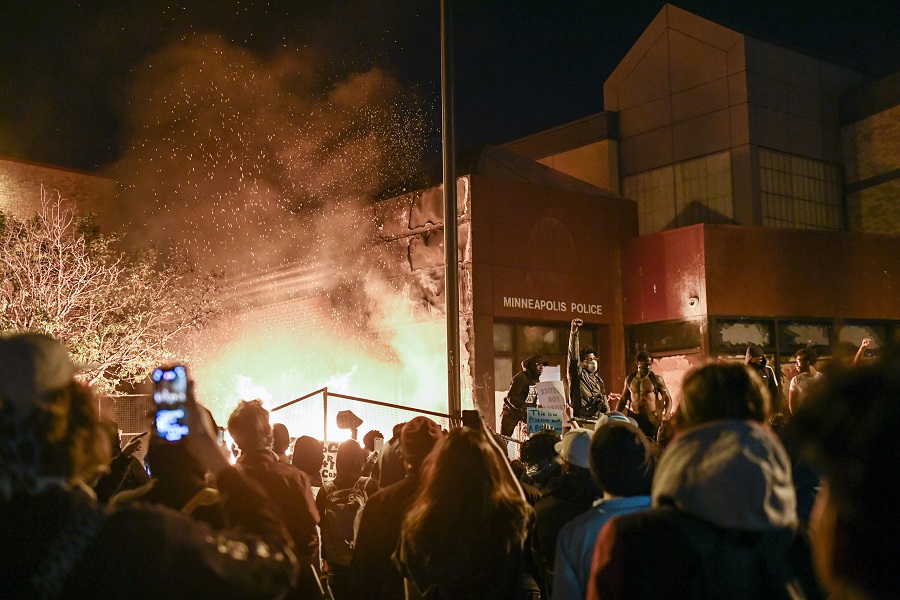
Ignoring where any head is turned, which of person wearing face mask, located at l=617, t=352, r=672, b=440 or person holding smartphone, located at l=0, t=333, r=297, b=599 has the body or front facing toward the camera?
the person wearing face mask

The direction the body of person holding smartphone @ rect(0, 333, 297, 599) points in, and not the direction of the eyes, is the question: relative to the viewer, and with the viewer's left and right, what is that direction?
facing away from the viewer and to the right of the viewer

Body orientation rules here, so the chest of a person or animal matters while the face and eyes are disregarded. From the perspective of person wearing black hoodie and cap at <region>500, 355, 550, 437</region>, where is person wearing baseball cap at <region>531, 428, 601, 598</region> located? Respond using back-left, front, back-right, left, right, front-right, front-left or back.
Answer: front-right

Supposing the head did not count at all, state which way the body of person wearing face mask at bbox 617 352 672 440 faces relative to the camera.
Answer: toward the camera

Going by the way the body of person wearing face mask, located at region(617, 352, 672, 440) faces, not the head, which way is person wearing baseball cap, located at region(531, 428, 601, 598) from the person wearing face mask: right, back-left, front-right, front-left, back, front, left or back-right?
front

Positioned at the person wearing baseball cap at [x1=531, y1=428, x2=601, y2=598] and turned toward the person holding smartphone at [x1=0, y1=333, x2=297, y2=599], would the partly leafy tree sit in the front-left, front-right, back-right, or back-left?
back-right

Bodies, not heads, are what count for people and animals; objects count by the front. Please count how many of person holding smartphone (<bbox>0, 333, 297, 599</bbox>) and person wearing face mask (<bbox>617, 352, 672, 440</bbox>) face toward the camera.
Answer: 1

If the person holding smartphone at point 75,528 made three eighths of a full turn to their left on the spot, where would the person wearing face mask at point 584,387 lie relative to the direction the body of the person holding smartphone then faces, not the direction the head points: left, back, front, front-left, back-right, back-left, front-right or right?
back-right

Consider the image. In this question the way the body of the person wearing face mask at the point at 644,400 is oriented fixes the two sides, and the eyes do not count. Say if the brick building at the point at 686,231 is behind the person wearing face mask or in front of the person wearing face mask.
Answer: behind

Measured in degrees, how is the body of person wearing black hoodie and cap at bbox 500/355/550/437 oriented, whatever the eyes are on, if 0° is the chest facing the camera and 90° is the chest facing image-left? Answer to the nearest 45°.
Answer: approximately 315°

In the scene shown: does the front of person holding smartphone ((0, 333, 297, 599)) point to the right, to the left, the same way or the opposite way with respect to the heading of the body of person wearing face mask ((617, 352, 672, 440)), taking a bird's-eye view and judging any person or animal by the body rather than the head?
the opposite way

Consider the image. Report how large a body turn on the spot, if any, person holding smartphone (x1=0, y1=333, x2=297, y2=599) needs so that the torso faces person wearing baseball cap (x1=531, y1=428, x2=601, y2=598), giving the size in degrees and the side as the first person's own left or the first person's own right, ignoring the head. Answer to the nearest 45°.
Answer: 0° — they already face them
